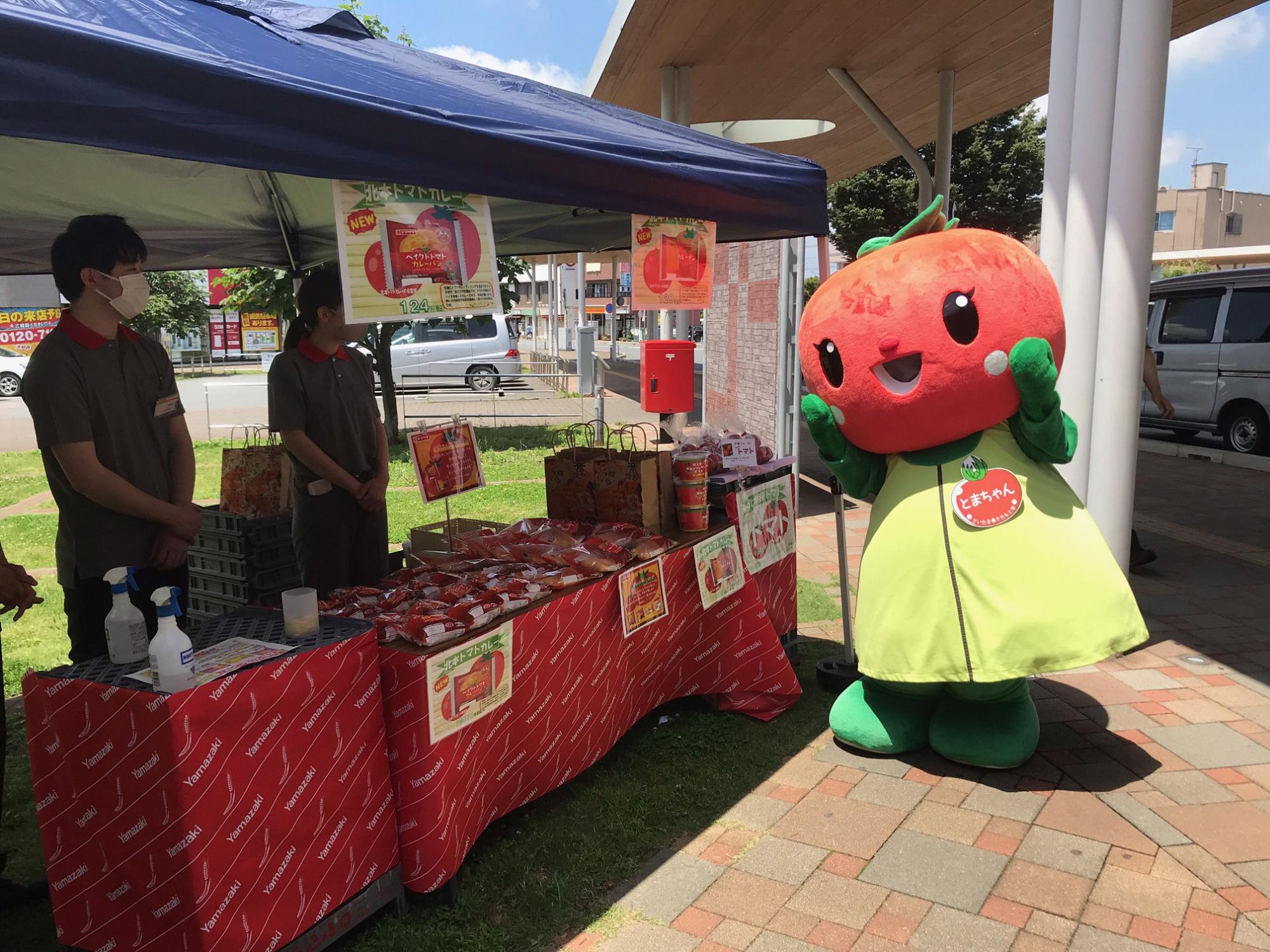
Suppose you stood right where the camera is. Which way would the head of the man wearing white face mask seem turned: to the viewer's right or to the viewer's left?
to the viewer's right

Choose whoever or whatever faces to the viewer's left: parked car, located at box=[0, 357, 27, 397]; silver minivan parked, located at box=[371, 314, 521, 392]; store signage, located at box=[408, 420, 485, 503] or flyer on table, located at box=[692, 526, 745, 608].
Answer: the silver minivan parked

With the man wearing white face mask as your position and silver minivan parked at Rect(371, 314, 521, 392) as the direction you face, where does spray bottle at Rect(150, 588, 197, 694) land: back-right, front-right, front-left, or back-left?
back-right

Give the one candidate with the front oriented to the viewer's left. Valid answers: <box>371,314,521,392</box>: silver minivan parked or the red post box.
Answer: the silver minivan parked

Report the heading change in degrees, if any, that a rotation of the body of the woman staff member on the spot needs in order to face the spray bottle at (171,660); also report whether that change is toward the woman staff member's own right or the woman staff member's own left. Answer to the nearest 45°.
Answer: approximately 45° to the woman staff member's own right

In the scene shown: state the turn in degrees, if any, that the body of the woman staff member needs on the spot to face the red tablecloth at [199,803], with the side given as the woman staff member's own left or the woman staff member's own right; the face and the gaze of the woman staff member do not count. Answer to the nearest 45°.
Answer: approximately 45° to the woman staff member's own right

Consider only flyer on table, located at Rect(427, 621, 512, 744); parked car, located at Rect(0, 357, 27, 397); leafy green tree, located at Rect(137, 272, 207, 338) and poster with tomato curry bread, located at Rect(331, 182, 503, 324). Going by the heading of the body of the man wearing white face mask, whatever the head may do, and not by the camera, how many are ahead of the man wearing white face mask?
2

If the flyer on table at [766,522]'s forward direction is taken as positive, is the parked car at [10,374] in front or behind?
behind

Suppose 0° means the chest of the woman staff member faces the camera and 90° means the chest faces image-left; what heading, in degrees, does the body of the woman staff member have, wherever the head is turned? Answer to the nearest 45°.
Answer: approximately 315°

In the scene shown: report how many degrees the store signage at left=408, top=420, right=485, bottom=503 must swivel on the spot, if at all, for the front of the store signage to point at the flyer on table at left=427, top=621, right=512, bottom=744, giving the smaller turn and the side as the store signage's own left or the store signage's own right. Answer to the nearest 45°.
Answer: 0° — it already faces it

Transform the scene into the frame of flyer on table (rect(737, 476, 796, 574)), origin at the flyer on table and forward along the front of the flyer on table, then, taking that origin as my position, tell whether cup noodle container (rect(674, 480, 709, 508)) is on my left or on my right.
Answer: on my right
